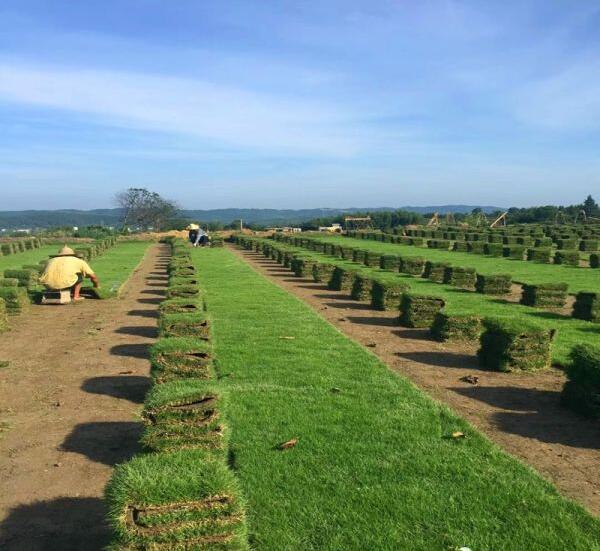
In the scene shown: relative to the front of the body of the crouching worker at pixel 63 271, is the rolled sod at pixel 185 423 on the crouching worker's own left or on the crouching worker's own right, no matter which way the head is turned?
on the crouching worker's own right

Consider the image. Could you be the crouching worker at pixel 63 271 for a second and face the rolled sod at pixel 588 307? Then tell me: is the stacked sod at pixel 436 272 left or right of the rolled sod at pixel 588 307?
left

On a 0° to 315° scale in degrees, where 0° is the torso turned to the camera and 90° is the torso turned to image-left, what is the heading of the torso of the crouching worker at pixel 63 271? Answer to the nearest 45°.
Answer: approximately 225°

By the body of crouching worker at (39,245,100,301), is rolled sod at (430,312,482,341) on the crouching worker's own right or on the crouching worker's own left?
on the crouching worker's own right

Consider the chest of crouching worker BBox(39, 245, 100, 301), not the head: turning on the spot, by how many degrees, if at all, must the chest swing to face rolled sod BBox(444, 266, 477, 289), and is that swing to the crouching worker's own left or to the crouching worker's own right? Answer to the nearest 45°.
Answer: approximately 45° to the crouching worker's own right

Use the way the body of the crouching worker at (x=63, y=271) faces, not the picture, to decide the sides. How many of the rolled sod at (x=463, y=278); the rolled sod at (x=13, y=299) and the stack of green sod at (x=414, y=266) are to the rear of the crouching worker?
1

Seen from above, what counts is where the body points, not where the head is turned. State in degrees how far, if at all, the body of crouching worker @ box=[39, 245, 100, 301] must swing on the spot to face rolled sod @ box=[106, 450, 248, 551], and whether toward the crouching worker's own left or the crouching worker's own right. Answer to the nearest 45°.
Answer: approximately 135° to the crouching worker's own right

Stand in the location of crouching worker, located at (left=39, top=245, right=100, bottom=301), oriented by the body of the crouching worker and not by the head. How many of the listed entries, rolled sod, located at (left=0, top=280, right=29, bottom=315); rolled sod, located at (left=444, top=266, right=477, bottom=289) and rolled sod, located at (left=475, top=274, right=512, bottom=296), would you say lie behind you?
1

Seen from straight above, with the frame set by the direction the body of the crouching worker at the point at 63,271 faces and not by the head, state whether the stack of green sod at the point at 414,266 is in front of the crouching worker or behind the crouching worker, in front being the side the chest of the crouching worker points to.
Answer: in front

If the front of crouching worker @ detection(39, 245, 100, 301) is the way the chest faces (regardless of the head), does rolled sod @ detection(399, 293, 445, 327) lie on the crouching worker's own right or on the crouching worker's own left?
on the crouching worker's own right

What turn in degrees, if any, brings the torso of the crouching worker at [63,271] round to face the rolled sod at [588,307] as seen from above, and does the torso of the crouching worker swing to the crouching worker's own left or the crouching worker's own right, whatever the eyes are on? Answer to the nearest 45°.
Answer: approximately 90° to the crouching worker's own right

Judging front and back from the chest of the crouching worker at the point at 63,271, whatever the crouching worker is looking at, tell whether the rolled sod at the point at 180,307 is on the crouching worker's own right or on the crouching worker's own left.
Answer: on the crouching worker's own right

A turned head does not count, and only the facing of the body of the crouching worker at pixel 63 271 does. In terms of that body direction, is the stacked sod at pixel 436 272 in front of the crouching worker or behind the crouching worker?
in front
